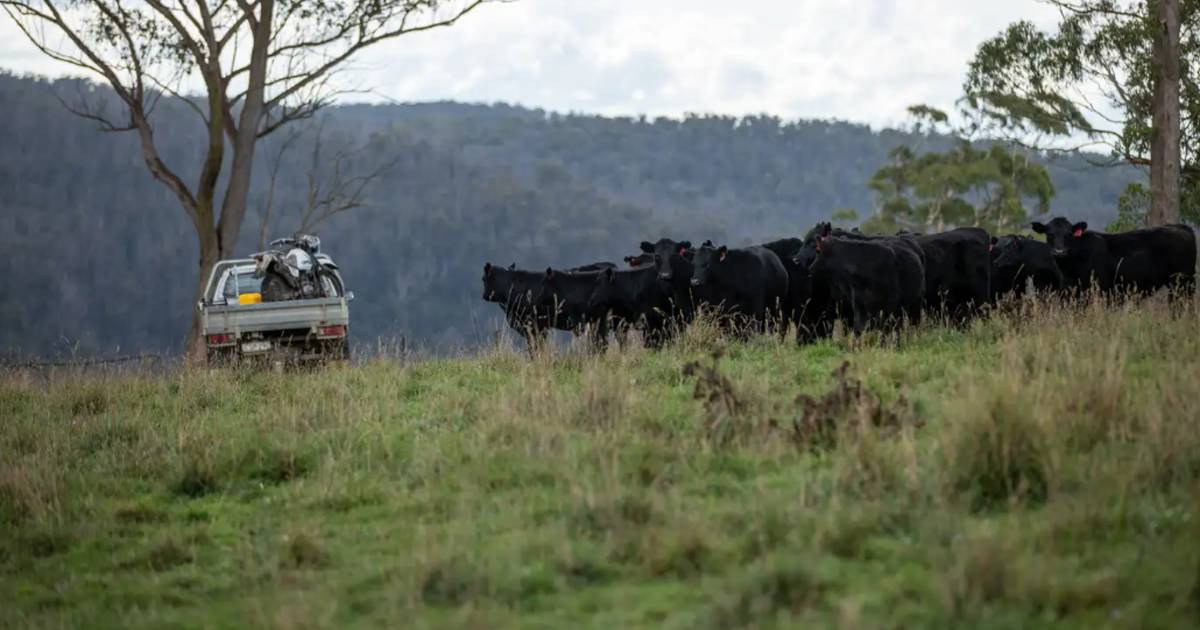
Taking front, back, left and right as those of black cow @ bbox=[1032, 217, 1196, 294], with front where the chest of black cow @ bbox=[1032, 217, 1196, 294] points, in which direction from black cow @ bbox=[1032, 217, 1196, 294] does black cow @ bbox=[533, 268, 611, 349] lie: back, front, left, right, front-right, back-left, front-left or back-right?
front

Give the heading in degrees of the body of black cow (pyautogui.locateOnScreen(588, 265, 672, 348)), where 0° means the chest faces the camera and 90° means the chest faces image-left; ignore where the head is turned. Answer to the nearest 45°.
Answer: approximately 90°

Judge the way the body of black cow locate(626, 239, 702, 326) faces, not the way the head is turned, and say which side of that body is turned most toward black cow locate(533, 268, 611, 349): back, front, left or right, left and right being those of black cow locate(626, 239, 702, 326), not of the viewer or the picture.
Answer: right

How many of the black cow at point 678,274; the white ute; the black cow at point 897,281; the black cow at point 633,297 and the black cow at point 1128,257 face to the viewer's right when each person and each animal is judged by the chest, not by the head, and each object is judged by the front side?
0

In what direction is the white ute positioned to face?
away from the camera

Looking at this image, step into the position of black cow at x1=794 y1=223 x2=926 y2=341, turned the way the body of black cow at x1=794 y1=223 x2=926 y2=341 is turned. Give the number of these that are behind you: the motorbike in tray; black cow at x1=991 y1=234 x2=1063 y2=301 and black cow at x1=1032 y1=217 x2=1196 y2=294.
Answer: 2

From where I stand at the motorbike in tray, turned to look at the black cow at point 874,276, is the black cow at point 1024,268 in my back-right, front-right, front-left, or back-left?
front-left

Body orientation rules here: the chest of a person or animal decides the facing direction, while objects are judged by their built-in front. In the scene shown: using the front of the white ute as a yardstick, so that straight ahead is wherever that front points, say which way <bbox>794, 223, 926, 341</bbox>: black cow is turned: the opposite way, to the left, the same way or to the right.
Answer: to the left

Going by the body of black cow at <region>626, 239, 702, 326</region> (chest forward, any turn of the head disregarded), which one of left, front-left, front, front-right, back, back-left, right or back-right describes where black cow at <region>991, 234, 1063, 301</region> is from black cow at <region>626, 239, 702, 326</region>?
back-left

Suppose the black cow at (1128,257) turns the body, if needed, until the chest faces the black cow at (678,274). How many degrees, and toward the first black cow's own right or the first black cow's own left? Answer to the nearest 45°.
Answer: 0° — it already faces it
